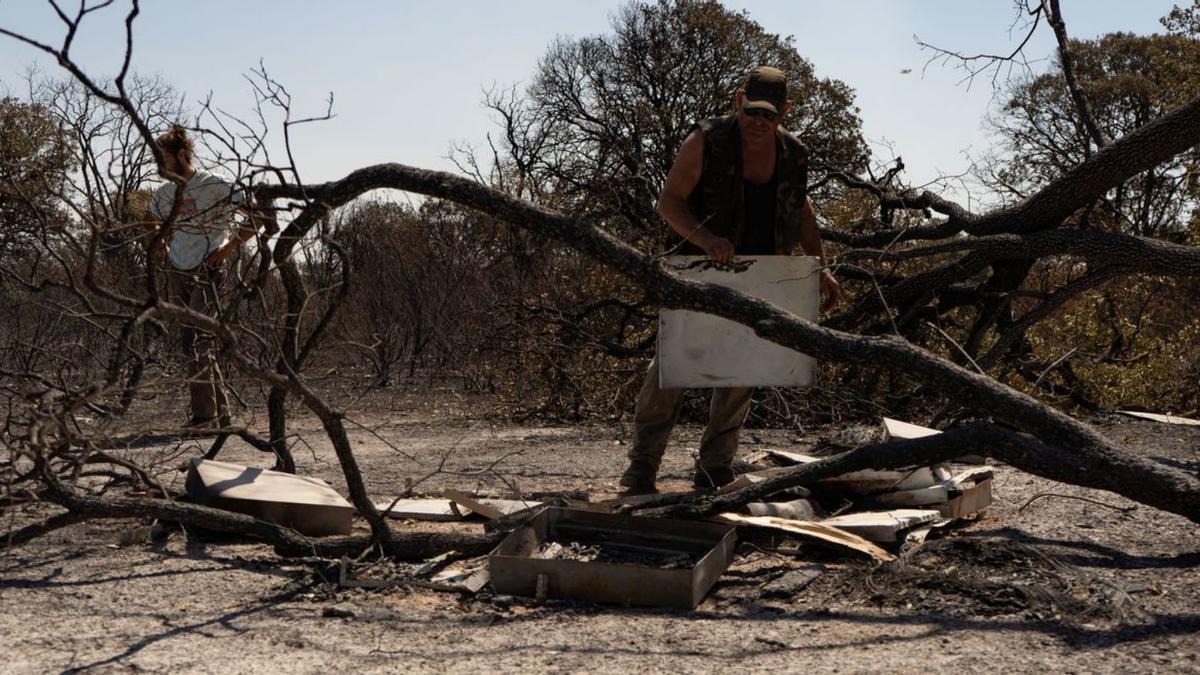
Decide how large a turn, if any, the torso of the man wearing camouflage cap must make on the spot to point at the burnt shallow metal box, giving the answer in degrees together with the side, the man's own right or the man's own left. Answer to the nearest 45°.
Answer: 0° — they already face it

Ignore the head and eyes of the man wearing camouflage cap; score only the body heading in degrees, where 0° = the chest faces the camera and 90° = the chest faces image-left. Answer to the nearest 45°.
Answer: approximately 0°

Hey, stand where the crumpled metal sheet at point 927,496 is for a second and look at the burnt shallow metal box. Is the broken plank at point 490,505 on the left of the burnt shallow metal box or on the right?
right

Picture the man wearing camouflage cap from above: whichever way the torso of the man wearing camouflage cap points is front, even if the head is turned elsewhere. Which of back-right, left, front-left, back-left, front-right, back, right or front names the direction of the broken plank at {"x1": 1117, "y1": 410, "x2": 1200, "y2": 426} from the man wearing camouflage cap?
back-left

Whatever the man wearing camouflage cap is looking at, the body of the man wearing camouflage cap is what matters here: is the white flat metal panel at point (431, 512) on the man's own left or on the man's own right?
on the man's own right
